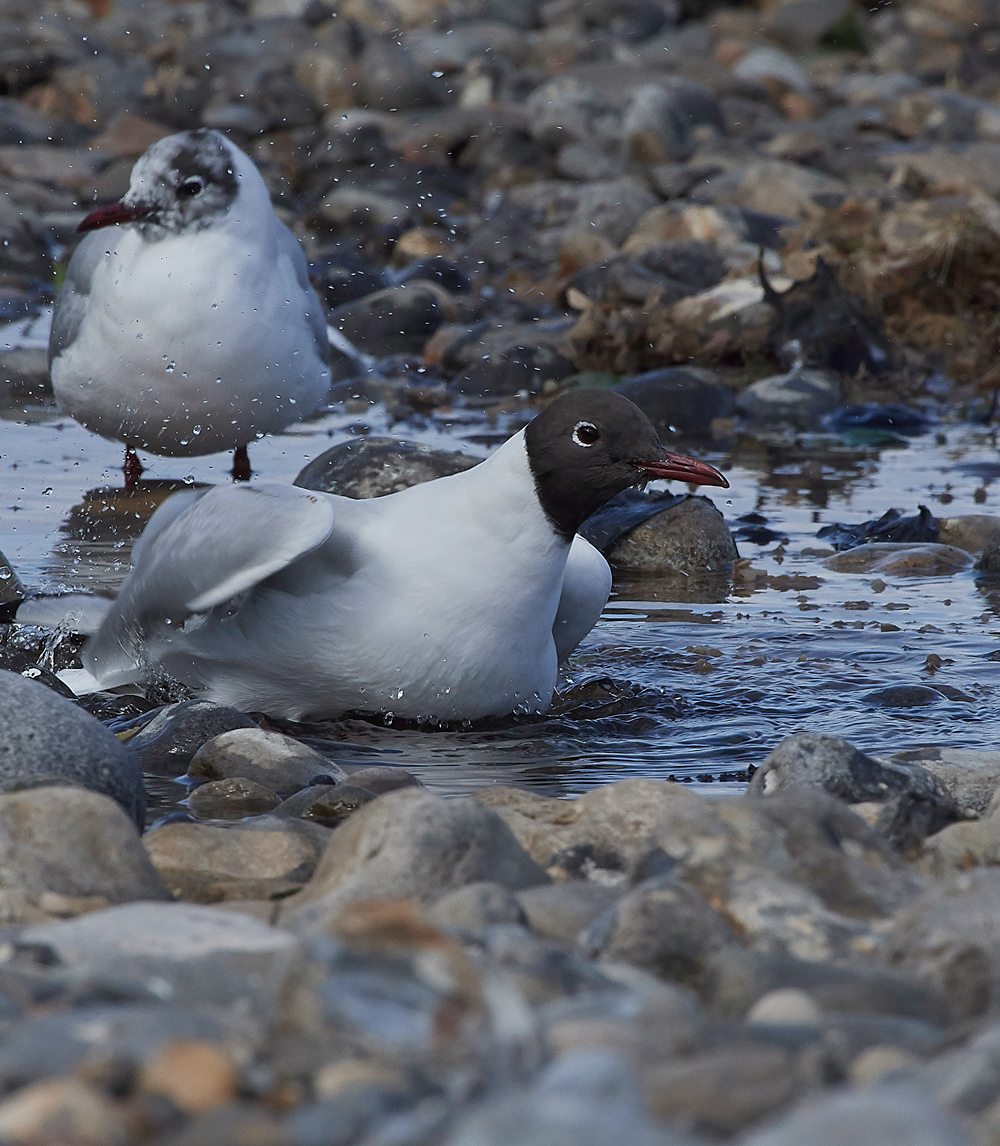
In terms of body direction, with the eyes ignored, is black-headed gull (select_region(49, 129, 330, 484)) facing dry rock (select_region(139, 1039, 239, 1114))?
yes

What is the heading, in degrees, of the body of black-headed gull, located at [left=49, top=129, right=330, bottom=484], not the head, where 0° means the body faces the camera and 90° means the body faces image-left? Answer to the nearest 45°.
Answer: approximately 0°

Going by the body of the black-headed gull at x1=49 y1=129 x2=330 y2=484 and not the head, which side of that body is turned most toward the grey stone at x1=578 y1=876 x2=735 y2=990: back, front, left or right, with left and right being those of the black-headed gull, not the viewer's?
front

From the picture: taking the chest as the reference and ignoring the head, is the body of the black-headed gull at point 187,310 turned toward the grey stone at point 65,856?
yes

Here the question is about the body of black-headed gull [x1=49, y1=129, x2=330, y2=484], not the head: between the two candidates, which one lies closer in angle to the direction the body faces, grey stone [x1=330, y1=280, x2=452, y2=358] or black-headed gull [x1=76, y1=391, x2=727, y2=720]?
the black-headed gull

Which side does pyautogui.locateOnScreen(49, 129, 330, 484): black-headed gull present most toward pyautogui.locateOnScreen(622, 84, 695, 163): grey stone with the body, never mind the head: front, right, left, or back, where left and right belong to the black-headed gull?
back

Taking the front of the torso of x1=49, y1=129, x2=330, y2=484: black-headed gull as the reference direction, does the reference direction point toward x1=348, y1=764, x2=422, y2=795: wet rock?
yes

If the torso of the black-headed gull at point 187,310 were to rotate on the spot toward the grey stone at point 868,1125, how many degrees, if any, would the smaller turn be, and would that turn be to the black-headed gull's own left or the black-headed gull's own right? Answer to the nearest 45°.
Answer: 0° — it already faces it

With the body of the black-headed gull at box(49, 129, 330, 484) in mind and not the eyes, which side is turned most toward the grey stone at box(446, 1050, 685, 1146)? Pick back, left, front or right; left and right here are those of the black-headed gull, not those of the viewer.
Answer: front

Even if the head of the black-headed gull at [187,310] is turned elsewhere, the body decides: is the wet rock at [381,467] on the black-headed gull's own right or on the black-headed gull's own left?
on the black-headed gull's own left

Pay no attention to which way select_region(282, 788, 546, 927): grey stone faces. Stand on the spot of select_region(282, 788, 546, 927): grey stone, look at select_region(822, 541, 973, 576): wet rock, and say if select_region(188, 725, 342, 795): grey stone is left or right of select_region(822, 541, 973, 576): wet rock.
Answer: left

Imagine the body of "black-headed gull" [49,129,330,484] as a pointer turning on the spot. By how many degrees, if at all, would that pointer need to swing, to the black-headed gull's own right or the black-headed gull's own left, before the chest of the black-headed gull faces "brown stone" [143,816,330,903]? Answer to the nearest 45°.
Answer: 0° — it already faces it

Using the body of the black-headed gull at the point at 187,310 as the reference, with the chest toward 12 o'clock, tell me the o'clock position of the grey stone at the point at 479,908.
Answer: The grey stone is roughly at 12 o'clock from the black-headed gull.

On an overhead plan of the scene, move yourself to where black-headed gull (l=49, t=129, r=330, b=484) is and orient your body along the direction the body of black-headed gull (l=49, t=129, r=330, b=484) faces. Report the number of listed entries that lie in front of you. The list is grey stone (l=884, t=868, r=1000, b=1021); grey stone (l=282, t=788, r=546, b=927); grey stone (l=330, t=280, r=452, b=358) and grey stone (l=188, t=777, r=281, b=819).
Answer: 3
